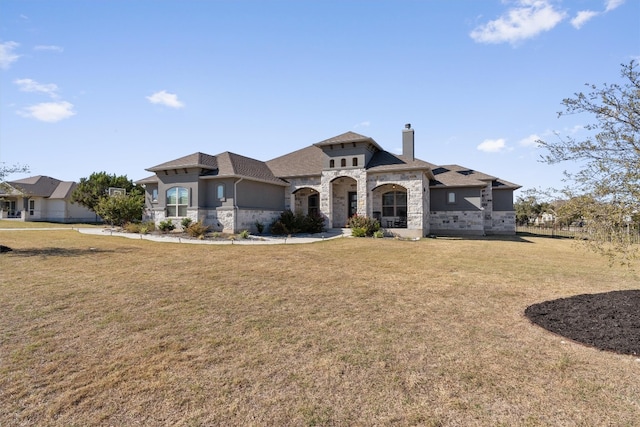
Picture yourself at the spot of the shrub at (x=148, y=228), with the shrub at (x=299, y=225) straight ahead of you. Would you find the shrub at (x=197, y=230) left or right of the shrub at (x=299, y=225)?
right

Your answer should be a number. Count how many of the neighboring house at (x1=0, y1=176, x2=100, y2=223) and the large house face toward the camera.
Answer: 2

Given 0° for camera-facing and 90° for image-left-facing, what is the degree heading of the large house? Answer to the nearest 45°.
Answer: approximately 0°

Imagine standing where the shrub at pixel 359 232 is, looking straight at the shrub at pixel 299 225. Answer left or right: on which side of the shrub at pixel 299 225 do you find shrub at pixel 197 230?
left

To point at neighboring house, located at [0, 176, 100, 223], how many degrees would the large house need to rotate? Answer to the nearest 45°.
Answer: approximately 135° to its right

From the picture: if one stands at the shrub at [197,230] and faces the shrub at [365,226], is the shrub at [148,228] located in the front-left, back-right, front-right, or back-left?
back-left

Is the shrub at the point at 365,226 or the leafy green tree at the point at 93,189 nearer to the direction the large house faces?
the shrub
